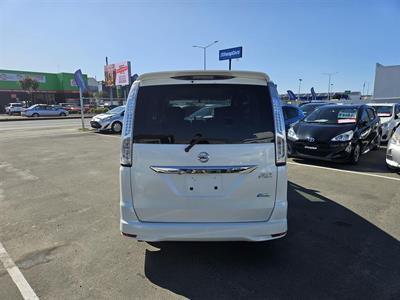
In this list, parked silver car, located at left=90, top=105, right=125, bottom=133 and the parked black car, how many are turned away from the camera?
0

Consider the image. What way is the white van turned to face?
away from the camera

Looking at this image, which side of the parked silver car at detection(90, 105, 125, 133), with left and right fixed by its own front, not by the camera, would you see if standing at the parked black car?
left

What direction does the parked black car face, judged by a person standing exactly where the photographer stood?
facing the viewer and to the left of the viewer

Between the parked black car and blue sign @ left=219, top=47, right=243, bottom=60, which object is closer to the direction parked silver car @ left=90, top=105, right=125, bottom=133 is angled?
the parked black car

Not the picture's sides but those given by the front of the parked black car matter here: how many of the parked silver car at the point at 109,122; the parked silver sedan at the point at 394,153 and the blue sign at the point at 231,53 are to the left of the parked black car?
1

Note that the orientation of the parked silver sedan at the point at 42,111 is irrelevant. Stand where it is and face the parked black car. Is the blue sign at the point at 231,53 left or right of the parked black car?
left

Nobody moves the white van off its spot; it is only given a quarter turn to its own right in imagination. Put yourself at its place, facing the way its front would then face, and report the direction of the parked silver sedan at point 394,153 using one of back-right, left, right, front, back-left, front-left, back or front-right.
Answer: front-left

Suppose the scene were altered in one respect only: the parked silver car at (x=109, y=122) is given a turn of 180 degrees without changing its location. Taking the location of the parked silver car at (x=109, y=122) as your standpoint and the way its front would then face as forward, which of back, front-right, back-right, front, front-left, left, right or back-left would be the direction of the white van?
back-right
